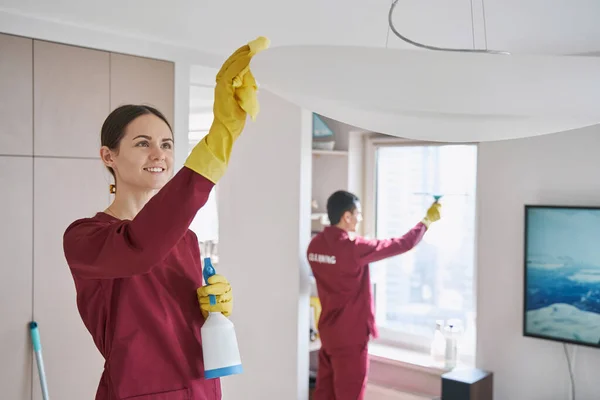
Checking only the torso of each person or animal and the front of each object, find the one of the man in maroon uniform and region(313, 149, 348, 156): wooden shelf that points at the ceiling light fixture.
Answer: the wooden shelf

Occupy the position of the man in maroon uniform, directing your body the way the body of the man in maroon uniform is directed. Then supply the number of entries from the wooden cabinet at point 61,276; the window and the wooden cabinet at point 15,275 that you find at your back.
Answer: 2

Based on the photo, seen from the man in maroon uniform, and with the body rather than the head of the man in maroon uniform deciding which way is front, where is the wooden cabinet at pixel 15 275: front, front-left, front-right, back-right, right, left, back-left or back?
back

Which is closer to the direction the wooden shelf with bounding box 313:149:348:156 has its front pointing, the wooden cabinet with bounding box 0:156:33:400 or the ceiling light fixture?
the ceiling light fixture

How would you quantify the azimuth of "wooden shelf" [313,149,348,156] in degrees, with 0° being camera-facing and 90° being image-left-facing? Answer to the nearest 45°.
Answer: approximately 0°

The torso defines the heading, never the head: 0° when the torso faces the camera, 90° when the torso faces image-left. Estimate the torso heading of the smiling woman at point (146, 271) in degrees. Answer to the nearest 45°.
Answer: approximately 315°

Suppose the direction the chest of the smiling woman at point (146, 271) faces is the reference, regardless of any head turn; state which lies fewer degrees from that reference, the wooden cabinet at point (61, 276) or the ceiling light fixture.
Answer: the ceiling light fixture

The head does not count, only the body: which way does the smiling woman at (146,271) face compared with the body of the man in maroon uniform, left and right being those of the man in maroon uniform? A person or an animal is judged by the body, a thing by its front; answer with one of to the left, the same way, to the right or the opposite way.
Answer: to the right

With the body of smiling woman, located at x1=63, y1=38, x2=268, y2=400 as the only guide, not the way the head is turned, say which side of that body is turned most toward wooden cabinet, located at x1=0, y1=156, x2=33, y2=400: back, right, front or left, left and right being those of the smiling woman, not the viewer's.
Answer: back

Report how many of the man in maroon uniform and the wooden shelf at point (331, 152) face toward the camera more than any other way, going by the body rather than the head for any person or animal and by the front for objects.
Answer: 1

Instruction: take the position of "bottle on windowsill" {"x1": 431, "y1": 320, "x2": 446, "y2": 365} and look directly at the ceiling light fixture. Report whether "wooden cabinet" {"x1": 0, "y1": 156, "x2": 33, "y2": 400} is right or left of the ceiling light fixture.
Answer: right

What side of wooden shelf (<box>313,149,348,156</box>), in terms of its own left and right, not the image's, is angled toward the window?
left

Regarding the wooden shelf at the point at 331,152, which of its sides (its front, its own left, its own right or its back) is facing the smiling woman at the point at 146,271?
front

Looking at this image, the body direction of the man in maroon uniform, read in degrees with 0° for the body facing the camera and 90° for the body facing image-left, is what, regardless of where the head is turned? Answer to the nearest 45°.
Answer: approximately 225°

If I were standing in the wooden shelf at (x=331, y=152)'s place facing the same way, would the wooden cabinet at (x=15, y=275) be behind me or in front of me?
in front

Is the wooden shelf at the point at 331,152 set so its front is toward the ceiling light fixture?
yes

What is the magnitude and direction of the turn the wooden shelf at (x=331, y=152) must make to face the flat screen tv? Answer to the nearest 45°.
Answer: approximately 45° to its left
